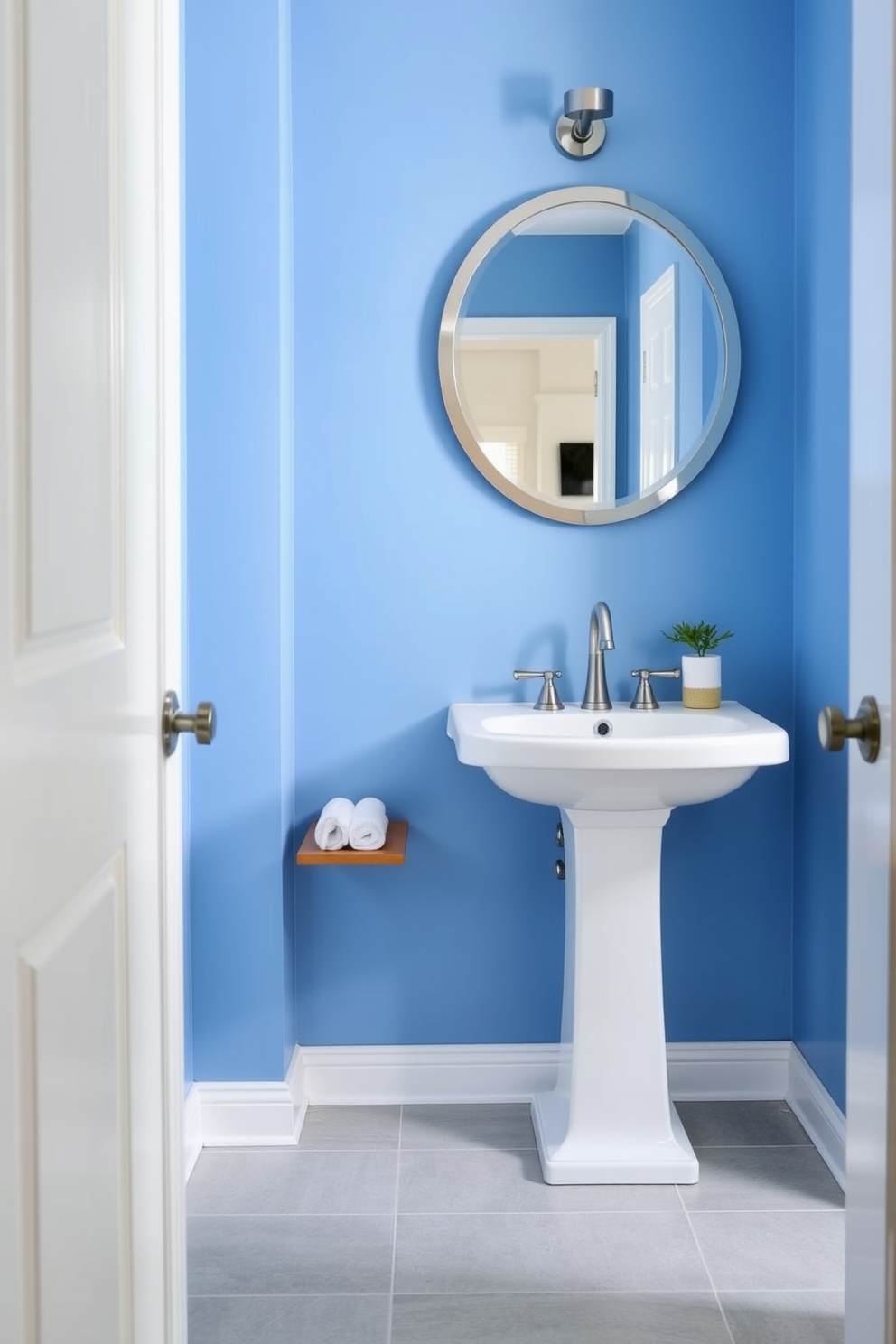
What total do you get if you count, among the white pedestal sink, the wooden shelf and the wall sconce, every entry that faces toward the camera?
3

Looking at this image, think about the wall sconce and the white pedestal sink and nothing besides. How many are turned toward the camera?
2

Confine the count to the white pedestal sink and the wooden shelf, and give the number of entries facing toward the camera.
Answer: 2

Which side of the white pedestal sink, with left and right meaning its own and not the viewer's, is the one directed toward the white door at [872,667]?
front

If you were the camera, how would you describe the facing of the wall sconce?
facing the viewer

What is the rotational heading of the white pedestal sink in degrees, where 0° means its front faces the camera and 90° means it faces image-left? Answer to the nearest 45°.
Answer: approximately 0°
